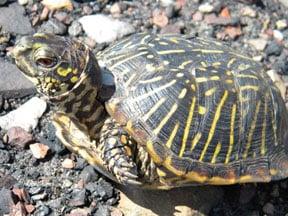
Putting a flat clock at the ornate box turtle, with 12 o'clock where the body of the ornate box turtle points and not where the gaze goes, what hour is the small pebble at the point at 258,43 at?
The small pebble is roughly at 4 o'clock from the ornate box turtle.

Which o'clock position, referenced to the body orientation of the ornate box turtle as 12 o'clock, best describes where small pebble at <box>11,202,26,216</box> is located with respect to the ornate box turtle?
The small pebble is roughly at 11 o'clock from the ornate box turtle.

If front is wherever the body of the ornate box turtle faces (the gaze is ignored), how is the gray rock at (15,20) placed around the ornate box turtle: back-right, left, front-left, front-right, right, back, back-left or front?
front-right

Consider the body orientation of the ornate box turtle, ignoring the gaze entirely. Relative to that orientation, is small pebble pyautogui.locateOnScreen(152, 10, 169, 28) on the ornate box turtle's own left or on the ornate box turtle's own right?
on the ornate box turtle's own right

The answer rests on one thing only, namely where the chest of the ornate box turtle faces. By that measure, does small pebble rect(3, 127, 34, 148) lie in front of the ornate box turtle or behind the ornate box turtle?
in front

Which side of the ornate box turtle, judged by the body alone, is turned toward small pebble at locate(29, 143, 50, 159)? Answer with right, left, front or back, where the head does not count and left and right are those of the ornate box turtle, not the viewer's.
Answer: front

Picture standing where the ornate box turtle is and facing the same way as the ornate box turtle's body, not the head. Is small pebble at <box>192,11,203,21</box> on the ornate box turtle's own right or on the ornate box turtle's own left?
on the ornate box turtle's own right

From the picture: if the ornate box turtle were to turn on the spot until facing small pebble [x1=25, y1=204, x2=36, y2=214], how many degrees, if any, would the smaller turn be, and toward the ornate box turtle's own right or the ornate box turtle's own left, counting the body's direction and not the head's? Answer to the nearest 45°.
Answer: approximately 45° to the ornate box turtle's own left

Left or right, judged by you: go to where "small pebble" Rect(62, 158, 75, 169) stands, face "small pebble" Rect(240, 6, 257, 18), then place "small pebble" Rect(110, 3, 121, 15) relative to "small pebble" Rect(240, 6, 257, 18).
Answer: left

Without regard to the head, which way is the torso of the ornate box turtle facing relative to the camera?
to the viewer's left
